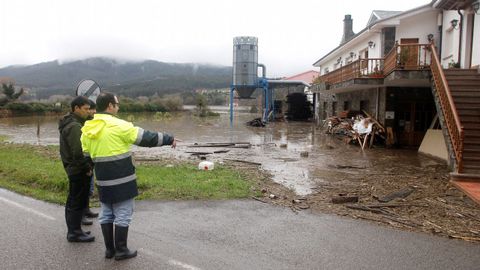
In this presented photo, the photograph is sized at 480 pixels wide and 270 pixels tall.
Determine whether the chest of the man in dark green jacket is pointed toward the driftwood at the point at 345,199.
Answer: yes

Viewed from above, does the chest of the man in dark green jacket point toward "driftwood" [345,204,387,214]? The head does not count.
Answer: yes

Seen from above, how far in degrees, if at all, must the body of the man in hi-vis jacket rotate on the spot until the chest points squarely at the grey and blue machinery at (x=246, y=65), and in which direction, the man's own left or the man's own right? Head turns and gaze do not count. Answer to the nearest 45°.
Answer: approximately 45° to the man's own left

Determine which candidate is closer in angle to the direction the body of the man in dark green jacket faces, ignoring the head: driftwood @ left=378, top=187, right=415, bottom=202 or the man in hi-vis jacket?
the driftwood

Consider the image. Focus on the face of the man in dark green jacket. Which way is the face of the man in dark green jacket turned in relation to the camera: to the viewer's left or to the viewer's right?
to the viewer's right

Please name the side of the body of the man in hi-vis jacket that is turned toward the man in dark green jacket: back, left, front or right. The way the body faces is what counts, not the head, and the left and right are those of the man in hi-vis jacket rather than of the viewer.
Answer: left

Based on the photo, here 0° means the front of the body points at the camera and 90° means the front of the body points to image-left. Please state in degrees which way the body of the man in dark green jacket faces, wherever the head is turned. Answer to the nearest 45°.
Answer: approximately 270°

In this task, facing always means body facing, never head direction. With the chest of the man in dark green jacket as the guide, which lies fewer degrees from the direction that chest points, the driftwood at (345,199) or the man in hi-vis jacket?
the driftwood

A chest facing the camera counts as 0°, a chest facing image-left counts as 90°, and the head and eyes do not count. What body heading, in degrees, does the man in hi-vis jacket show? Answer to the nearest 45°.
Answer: approximately 225°
